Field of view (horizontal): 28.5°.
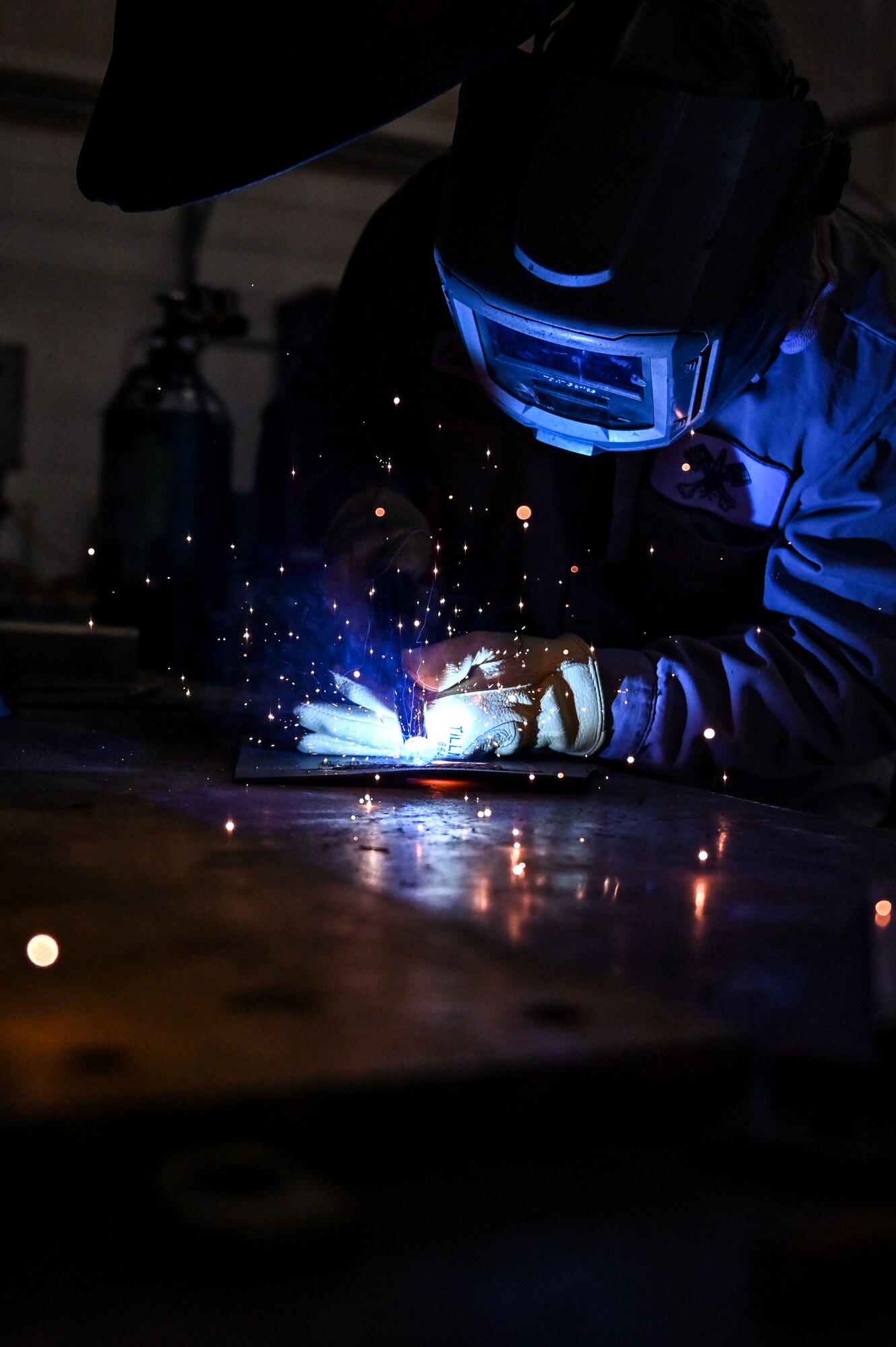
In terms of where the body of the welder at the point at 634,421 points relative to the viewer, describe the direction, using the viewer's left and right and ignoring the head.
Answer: facing the viewer and to the left of the viewer

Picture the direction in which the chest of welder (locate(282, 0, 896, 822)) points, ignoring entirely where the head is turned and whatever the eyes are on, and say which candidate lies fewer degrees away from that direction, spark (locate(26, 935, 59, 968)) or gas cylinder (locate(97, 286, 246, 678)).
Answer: the spark

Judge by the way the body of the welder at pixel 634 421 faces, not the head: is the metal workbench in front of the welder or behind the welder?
in front

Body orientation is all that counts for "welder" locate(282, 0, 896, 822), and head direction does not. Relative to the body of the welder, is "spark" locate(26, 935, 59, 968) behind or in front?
in front

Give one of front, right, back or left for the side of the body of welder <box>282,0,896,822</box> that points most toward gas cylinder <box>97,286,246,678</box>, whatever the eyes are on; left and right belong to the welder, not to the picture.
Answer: right
